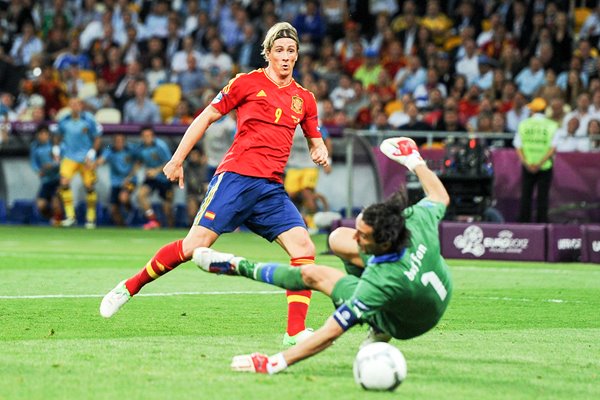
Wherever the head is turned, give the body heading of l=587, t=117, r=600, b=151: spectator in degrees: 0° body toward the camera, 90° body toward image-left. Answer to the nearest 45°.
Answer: approximately 0°

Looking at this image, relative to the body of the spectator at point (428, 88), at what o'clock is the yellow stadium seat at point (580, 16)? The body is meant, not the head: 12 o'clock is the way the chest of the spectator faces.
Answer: The yellow stadium seat is roughly at 8 o'clock from the spectator.

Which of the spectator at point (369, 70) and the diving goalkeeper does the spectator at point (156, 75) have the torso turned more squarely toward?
the diving goalkeeper

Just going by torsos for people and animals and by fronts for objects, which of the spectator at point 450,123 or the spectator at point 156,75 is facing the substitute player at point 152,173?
the spectator at point 156,75

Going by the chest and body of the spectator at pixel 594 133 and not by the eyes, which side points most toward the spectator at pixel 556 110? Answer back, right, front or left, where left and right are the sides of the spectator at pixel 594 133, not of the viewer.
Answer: right

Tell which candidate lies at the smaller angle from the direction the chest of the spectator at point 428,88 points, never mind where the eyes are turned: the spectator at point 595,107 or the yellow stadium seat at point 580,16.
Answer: the spectator

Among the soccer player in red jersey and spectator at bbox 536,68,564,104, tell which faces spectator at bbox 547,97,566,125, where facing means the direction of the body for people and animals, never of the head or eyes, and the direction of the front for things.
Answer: spectator at bbox 536,68,564,104

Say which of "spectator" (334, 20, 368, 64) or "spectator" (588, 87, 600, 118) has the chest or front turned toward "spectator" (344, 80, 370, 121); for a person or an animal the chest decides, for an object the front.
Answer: "spectator" (334, 20, 368, 64)

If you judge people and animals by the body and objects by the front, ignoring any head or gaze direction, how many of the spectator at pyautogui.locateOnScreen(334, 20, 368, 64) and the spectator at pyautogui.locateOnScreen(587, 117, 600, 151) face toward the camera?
2
